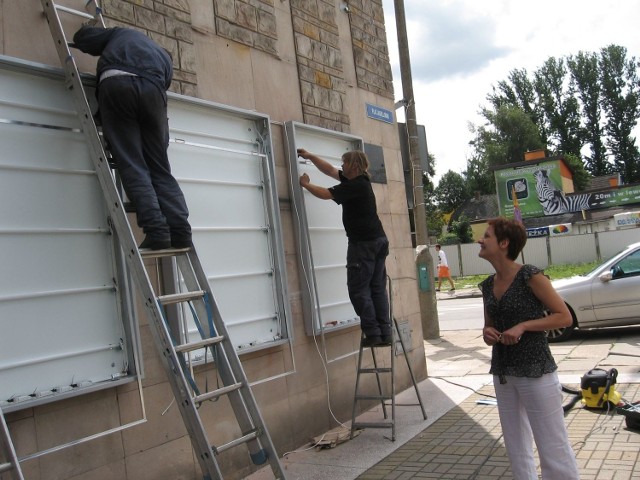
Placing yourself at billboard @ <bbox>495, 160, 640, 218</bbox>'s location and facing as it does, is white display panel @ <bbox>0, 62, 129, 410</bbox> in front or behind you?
in front

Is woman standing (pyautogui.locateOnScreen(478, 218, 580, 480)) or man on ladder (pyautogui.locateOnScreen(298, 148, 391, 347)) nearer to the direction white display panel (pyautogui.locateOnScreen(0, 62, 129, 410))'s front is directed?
the woman standing

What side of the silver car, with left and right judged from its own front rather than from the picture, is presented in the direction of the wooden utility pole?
front

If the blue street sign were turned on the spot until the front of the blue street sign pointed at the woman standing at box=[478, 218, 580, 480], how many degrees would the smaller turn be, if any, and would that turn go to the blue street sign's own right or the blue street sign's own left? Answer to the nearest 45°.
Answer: approximately 45° to the blue street sign's own right

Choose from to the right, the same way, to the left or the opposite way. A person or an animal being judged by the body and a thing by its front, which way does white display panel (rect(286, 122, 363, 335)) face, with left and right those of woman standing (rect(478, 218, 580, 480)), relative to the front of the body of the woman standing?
to the left

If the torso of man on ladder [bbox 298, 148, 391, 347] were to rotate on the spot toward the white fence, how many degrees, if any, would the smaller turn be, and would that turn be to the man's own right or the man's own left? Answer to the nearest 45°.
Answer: approximately 90° to the man's own right

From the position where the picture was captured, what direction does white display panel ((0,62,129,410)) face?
facing the viewer and to the right of the viewer

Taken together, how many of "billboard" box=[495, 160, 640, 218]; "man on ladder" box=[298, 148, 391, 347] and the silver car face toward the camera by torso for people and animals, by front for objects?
1

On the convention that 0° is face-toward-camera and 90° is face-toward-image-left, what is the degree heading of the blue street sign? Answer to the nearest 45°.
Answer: approximately 315°

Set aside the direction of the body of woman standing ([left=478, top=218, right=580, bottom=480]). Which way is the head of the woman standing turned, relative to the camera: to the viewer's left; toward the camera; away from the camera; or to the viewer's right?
to the viewer's left

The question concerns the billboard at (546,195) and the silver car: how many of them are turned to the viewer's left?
1

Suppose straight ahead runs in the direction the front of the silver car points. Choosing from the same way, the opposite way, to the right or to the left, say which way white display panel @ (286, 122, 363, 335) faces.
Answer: the opposite way

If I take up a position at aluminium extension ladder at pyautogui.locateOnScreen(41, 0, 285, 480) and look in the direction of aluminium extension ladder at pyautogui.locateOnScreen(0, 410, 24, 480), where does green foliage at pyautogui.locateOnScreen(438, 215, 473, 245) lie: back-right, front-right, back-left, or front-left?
back-right
